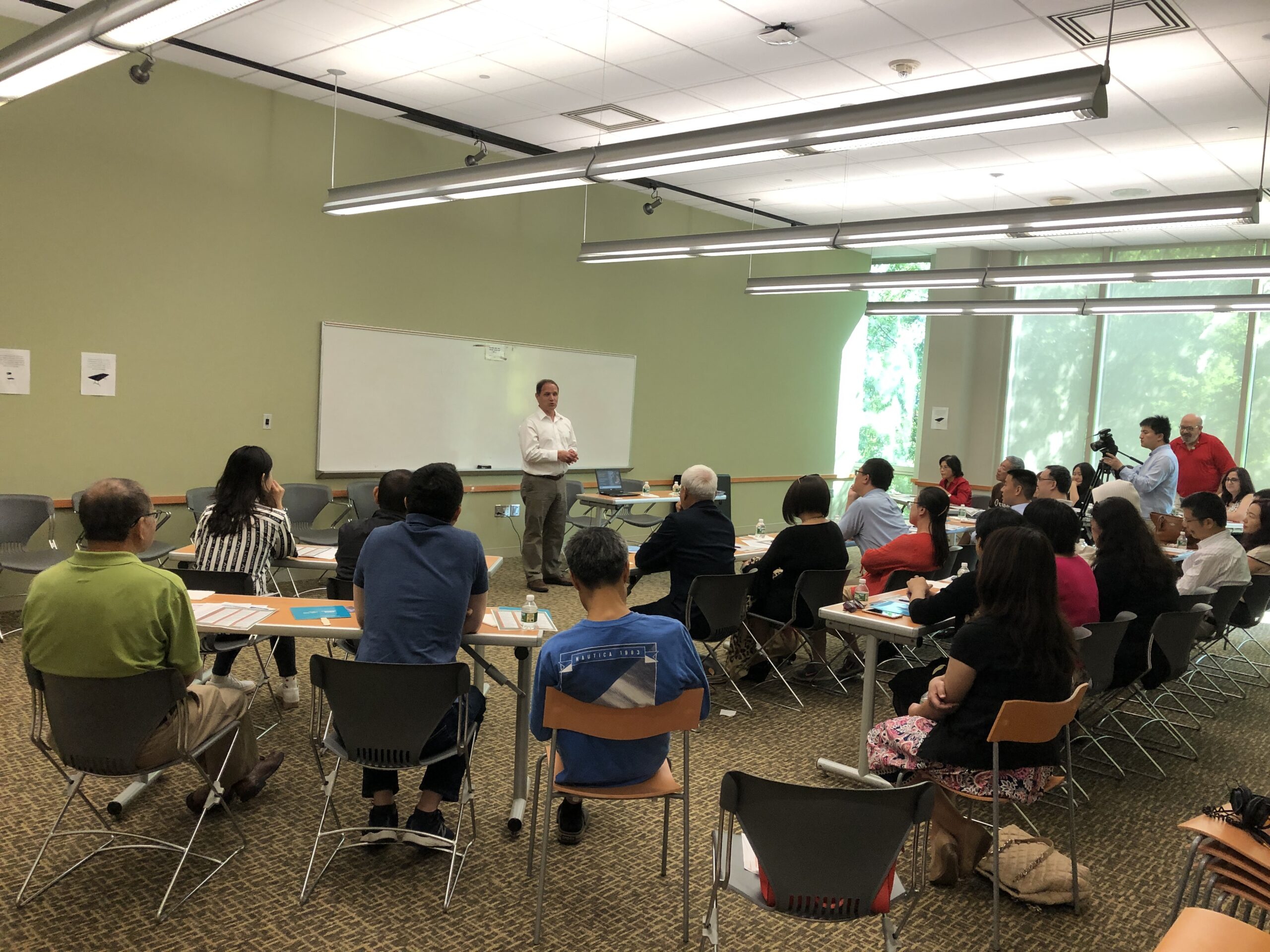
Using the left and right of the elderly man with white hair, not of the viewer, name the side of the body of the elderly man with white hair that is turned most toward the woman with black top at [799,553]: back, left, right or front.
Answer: right

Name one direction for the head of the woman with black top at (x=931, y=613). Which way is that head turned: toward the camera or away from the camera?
away from the camera

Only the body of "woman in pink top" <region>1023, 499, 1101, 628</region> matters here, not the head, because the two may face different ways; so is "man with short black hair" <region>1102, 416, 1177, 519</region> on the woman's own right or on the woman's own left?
on the woman's own right

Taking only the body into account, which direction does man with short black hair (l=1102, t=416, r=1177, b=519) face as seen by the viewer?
to the viewer's left

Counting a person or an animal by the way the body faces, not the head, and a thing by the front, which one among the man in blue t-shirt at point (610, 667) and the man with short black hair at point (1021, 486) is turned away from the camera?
the man in blue t-shirt

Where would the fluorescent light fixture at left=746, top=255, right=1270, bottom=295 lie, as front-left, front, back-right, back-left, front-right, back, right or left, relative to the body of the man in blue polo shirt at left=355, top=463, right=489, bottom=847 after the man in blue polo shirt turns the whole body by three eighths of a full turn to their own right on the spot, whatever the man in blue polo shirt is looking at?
left

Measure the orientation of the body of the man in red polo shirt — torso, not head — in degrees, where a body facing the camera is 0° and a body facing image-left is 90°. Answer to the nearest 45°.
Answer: approximately 45°

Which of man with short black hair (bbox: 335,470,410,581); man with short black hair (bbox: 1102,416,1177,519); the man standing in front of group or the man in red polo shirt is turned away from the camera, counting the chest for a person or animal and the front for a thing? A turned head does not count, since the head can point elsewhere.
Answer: man with short black hair (bbox: 335,470,410,581)

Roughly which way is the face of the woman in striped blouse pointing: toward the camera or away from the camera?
away from the camera

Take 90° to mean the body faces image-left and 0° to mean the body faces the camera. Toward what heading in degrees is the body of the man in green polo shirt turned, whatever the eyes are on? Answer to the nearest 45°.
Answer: approximately 225°

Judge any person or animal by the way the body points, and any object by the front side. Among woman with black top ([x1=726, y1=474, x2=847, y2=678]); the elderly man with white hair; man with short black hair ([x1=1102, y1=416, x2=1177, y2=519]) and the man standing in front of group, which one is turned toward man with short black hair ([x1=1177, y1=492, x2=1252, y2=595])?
the man standing in front of group

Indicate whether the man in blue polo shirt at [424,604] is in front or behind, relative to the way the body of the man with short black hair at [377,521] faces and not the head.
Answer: behind

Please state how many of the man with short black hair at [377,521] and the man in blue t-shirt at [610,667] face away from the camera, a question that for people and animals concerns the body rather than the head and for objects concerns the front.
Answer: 2

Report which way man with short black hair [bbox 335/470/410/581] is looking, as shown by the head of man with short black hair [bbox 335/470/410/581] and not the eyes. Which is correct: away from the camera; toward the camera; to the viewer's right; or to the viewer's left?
away from the camera
